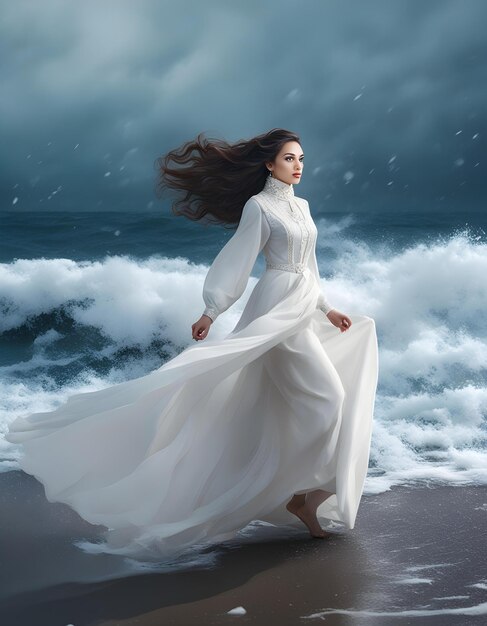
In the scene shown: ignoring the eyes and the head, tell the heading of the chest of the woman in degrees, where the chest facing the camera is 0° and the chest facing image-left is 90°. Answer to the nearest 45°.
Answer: approximately 315°
